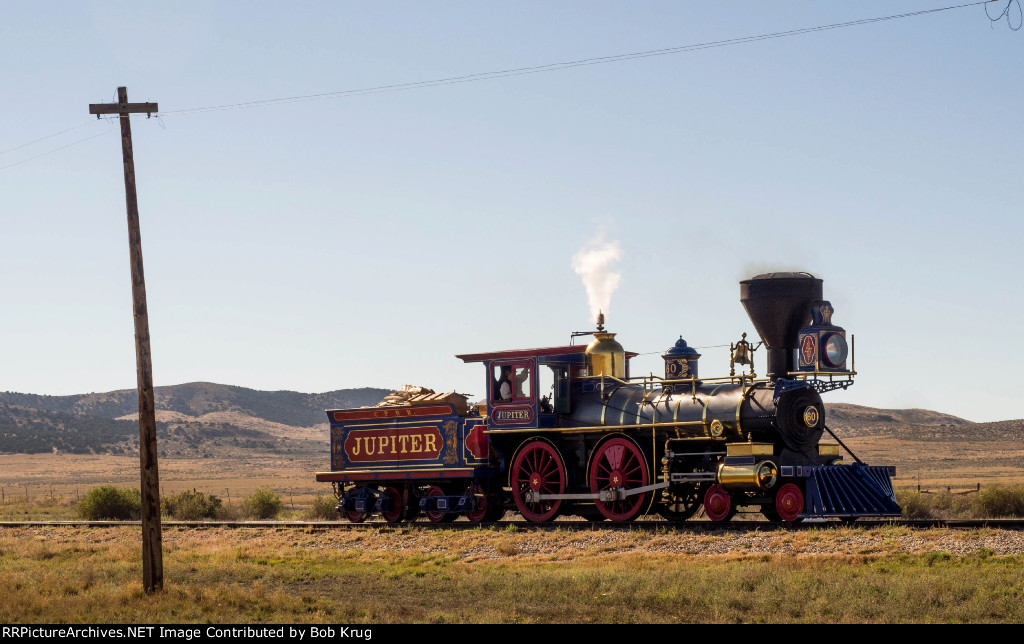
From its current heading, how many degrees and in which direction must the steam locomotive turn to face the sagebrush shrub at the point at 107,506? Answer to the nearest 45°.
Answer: approximately 180°

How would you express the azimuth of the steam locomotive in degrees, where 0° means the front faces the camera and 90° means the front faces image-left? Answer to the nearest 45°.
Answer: approximately 315°

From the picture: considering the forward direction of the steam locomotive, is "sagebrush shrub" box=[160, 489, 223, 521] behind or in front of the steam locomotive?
behind

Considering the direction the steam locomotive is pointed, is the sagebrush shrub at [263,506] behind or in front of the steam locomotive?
behind
